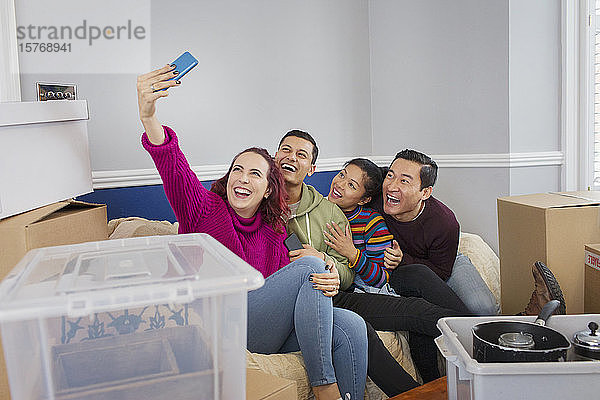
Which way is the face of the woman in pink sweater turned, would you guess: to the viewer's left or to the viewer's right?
to the viewer's left

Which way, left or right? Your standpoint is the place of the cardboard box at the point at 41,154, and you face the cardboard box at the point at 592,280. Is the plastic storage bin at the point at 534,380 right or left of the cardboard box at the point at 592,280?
right

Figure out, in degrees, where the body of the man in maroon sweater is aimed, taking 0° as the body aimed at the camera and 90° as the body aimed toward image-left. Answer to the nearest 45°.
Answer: approximately 45°

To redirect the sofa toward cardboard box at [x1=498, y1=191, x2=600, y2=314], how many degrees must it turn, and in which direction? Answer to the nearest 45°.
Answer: approximately 90° to its left

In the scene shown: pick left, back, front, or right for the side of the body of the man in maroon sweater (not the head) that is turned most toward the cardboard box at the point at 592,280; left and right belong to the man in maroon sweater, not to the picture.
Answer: left

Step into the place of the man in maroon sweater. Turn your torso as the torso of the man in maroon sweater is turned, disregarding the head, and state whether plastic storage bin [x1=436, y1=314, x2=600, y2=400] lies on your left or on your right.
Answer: on your left

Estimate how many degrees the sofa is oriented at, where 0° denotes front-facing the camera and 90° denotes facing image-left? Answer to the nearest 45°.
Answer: approximately 0°

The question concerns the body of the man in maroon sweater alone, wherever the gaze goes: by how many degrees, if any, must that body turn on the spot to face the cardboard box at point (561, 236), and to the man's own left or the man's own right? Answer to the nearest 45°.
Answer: approximately 90° to the man's own left

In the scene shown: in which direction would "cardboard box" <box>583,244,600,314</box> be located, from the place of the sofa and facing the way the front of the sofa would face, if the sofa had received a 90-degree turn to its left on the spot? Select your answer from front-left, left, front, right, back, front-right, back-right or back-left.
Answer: front
